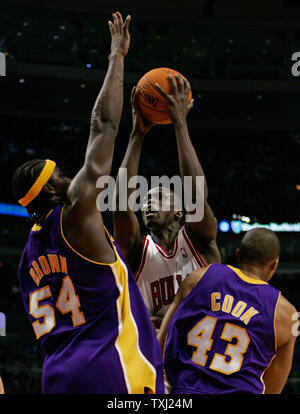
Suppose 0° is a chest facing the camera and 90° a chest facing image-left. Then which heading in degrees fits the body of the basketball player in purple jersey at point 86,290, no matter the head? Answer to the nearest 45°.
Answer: approximately 225°

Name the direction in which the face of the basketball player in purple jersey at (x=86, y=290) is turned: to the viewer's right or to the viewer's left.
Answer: to the viewer's right

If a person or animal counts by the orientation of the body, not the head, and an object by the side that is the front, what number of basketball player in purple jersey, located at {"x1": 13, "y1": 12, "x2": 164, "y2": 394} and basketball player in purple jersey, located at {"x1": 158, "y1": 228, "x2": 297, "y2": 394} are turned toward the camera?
0

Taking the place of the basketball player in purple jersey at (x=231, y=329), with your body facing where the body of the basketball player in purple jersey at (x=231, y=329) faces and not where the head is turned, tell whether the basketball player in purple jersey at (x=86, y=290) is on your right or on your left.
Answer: on your left

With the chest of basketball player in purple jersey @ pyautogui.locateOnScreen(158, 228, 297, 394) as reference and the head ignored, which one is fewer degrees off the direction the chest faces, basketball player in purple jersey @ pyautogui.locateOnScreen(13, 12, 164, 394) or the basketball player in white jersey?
the basketball player in white jersey

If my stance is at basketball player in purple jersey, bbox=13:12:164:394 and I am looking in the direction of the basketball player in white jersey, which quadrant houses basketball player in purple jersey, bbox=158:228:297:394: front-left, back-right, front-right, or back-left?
front-right

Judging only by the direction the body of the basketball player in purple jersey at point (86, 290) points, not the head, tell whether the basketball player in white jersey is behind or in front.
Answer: in front

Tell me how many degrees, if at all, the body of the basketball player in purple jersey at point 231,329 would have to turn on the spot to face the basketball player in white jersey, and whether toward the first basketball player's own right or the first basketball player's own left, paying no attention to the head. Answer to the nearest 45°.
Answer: approximately 45° to the first basketball player's own left

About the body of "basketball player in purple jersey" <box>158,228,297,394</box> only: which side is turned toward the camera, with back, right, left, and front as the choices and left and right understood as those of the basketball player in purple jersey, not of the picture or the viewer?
back
